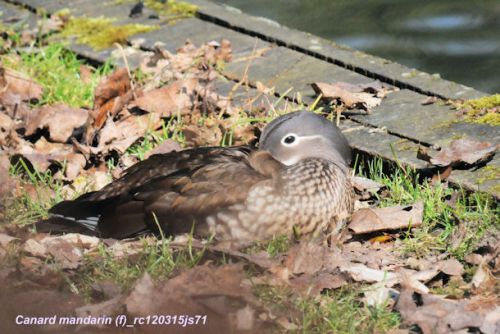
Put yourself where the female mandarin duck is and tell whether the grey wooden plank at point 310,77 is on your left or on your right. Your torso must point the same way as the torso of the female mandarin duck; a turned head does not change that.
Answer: on your left

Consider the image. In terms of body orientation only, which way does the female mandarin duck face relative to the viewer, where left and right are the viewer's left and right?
facing to the right of the viewer

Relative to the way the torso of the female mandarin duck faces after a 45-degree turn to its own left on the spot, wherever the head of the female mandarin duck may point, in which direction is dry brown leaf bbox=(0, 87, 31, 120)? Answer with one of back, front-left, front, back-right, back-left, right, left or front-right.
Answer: left

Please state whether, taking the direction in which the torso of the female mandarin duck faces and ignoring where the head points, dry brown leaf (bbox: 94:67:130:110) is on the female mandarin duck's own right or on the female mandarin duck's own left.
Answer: on the female mandarin duck's own left

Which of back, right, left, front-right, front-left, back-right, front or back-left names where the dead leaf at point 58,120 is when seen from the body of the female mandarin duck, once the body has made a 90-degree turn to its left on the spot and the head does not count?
front-left

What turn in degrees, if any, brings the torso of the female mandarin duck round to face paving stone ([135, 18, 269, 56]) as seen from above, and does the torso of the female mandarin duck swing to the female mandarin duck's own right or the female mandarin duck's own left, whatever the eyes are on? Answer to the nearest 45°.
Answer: approximately 90° to the female mandarin duck's own left

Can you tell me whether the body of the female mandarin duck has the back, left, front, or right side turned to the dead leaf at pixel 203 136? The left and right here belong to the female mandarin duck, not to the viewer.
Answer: left

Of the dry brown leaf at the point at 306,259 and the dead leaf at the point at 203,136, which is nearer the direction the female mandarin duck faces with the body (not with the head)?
the dry brown leaf

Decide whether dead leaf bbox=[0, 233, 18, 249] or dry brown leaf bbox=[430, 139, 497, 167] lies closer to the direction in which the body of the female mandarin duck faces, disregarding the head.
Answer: the dry brown leaf
